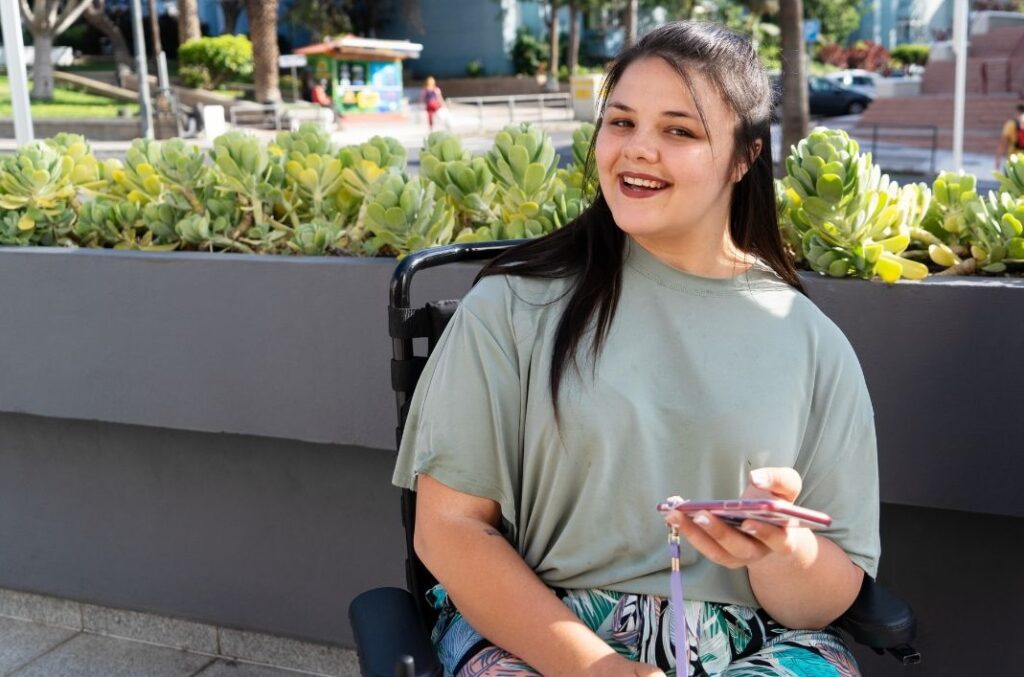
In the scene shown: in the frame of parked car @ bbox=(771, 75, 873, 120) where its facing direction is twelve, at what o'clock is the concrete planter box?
The concrete planter box is roughly at 3 o'clock from the parked car.

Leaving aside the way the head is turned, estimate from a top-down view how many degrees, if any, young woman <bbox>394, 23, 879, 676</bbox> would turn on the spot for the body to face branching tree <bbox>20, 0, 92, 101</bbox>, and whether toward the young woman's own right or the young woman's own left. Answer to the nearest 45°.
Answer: approximately 135° to the young woman's own right

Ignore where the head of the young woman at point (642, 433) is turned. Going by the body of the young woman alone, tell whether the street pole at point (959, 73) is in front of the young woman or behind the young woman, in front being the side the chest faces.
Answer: behind

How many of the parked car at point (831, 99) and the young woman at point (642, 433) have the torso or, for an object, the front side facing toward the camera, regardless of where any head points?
1

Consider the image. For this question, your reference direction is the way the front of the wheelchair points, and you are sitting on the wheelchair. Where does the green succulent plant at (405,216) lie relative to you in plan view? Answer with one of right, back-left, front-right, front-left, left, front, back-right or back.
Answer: back

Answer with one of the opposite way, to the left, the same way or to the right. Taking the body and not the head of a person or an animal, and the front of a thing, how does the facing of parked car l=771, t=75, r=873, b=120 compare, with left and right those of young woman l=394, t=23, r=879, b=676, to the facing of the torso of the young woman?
to the left

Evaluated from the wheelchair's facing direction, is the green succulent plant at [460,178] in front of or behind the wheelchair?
behind

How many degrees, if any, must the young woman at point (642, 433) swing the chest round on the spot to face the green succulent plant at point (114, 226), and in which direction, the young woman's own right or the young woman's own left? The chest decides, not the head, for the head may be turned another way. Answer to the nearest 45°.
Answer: approximately 135° to the young woman's own right

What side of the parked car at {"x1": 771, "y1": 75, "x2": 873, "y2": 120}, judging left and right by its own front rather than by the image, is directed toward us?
right

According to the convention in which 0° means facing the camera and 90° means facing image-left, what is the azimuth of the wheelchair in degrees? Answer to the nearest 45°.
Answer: approximately 0°
